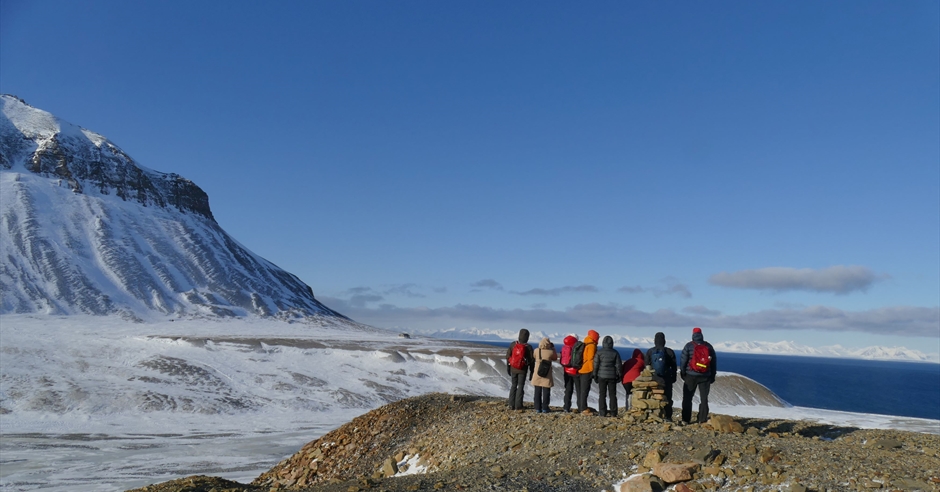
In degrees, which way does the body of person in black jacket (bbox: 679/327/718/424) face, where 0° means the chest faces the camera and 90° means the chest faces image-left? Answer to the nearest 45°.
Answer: approximately 180°

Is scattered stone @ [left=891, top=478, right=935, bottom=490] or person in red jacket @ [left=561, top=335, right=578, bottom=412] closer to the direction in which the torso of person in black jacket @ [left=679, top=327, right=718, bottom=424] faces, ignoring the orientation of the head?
the person in red jacket

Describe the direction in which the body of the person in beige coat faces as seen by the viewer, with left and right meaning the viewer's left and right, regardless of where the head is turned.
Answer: facing away from the viewer

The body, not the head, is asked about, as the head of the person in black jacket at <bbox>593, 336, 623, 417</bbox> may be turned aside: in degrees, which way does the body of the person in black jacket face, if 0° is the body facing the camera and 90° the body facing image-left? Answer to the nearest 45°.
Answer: approximately 180°
